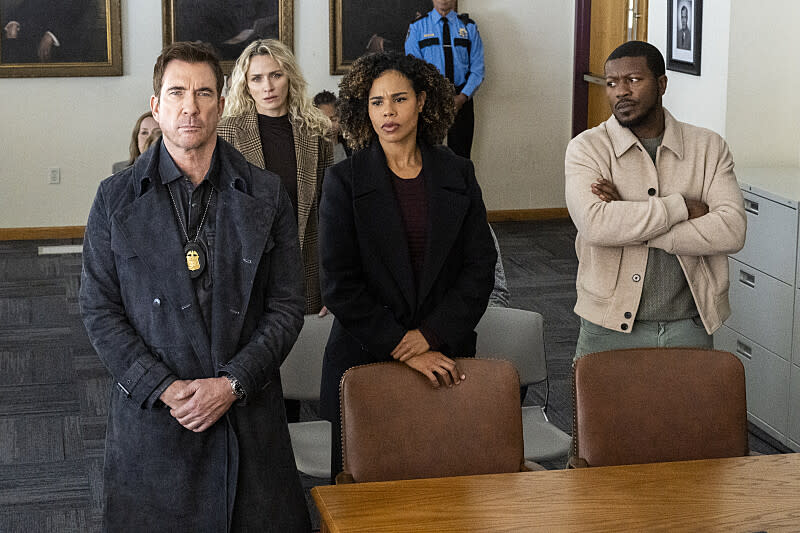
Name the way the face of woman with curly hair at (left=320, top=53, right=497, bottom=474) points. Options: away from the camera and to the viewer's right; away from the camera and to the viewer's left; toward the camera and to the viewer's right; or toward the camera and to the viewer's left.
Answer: toward the camera and to the viewer's left

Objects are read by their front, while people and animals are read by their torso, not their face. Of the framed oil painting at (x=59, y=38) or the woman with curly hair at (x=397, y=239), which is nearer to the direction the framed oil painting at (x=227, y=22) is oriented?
the woman with curly hair

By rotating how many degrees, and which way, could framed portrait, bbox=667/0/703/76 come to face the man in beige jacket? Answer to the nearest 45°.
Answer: approximately 45° to its left

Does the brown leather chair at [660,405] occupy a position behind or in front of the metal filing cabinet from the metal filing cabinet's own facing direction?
in front

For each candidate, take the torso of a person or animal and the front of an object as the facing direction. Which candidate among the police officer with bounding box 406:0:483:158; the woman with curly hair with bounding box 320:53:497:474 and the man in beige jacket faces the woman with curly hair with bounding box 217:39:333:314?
the police officer

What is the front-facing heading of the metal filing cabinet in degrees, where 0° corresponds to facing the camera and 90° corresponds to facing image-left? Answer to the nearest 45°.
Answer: approximately 45°

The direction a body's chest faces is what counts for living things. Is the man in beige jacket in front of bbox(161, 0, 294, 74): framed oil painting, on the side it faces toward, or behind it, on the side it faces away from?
in front

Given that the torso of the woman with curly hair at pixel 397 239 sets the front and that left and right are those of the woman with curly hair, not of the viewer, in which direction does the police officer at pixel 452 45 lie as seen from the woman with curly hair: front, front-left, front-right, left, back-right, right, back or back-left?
back

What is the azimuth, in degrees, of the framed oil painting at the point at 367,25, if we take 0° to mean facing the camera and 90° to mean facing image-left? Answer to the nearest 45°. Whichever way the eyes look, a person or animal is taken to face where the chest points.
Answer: approximately 0°

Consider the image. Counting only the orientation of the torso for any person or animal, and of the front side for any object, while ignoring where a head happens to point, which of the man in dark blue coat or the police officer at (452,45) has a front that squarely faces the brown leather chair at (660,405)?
the police officer

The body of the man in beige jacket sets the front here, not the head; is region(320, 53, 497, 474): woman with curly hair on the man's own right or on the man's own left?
on the man's own right
